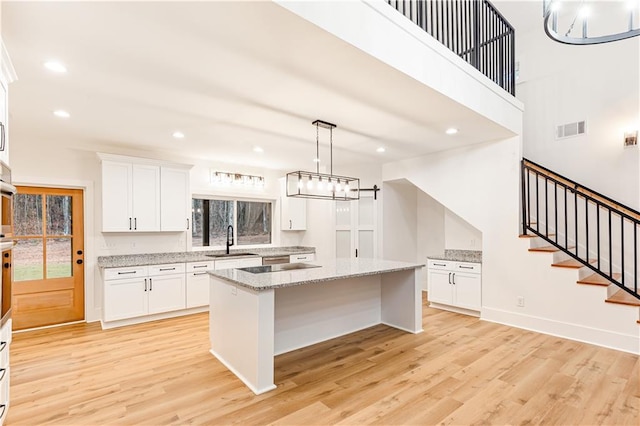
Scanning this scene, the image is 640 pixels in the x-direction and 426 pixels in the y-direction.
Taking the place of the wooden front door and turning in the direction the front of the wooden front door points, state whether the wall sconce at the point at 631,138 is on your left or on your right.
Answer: on your left

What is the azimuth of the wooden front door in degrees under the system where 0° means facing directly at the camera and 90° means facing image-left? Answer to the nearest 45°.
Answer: approximately 0°

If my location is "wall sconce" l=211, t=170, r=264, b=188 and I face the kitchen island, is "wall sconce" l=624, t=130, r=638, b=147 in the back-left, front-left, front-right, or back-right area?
front-left

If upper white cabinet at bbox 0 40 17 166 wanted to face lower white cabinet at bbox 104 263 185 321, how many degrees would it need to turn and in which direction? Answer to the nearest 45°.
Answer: approximately 45° to its left

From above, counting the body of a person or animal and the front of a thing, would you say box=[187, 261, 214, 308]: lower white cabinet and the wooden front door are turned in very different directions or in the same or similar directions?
same or similar directions

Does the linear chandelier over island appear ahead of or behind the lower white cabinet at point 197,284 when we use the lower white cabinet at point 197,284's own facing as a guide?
ahead

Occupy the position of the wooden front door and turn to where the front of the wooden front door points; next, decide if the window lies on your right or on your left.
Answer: on your left

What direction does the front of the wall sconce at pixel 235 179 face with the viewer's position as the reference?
facing the viewer and to the right of the viewer

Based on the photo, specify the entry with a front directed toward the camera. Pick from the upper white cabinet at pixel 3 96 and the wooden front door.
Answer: the wooden front door

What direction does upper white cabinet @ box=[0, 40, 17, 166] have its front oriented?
to the viewer's right

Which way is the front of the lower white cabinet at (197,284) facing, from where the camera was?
facing the viewer

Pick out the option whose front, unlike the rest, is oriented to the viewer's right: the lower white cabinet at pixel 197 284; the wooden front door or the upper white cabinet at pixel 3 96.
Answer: the upper white cabinet

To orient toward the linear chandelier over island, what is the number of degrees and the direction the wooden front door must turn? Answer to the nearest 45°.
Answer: approximately 45° to its left
